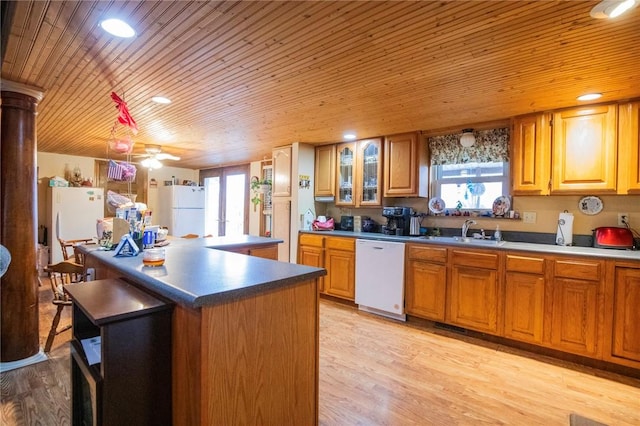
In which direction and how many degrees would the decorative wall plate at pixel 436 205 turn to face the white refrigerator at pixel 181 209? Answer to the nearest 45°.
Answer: approximately 90° to its right

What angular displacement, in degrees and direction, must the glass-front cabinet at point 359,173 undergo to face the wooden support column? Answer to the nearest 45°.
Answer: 0° — it already faces it

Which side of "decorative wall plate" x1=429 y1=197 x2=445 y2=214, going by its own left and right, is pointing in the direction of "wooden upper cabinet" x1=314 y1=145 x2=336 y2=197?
right

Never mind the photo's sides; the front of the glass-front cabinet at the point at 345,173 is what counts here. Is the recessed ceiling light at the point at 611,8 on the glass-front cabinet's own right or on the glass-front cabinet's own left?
on the glass-front cabinet's own left

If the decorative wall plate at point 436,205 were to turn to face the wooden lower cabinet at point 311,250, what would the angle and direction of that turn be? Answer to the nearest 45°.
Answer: approximately 90° to its right

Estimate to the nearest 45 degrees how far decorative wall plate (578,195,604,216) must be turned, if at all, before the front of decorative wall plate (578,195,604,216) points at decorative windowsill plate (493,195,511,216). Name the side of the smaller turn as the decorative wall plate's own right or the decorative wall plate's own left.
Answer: approximately 90° to the decorative wall plate's own right

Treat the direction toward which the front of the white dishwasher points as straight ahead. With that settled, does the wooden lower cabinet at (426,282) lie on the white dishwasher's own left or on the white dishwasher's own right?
on the white dishwasher's own left

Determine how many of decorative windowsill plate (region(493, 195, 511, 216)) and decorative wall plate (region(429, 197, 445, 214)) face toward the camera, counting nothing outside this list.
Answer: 2

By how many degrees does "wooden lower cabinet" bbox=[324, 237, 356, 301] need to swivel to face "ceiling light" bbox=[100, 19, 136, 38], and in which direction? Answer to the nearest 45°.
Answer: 0° — it already faces it

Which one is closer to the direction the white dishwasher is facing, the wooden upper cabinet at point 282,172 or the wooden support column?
the wooden support column

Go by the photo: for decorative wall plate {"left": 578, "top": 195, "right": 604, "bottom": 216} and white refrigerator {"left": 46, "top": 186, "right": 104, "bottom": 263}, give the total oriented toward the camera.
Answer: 2

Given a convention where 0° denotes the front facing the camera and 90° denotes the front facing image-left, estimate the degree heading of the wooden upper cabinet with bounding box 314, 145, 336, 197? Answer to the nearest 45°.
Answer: approximately 45°
